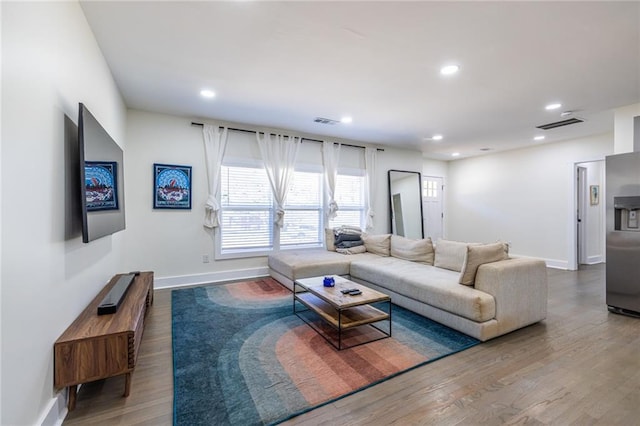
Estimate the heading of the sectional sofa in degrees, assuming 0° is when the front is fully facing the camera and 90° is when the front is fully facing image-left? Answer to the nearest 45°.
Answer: approximately 45°

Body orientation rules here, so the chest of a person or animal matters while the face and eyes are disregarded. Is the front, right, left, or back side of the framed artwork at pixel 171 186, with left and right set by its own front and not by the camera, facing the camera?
front

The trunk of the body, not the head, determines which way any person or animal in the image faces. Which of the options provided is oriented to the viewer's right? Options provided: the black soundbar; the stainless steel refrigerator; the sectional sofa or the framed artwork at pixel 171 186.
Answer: the black soundbar

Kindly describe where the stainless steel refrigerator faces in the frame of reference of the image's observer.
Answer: facing the viewer and to the left of the viewer

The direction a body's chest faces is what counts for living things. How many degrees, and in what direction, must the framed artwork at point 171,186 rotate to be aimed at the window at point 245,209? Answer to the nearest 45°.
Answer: approximately 90° to its left

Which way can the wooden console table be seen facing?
to the viewer's right

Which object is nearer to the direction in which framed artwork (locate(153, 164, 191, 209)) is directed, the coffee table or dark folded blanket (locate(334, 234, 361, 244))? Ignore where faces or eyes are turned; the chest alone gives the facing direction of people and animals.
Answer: the coffee table

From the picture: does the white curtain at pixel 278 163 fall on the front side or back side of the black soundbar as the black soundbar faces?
on the front side

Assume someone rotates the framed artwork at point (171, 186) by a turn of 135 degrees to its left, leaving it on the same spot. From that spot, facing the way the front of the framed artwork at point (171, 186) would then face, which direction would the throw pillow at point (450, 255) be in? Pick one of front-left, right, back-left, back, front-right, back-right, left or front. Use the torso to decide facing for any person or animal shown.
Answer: right

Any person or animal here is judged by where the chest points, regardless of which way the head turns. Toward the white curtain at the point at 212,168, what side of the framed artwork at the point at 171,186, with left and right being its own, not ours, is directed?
left

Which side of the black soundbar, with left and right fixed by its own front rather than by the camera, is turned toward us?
right

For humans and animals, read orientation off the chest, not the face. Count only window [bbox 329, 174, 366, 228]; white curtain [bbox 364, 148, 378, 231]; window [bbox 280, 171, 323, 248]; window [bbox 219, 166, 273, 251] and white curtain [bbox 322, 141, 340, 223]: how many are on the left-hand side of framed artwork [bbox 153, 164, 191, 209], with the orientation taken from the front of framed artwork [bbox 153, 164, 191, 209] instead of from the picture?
5

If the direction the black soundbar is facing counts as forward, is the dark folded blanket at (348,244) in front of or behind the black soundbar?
in front

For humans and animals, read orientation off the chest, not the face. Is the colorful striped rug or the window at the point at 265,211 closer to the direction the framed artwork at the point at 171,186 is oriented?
the colorful striped rug
